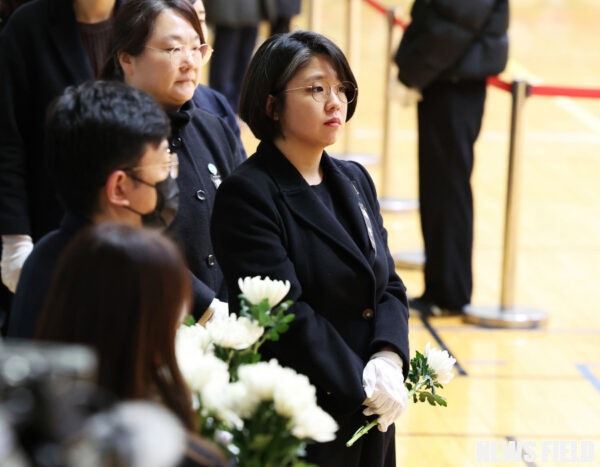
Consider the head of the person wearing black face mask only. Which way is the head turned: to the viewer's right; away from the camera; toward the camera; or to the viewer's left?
to the viewer's right

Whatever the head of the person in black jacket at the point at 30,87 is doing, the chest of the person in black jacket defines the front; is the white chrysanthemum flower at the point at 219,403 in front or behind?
in front

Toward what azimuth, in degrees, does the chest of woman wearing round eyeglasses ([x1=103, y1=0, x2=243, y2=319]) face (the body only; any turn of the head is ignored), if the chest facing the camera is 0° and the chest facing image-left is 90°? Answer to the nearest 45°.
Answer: approximately 315°

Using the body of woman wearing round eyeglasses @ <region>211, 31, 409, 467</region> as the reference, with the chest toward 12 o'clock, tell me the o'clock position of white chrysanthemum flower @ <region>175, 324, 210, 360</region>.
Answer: The white chrysanthemum flower is roughly at 2 o'clock from the woman wearing round eyeglasses.

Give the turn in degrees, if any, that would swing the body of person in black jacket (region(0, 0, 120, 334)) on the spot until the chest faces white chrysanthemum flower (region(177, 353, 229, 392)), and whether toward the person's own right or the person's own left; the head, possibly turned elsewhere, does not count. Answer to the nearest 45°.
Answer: approximately 45° to the person's own right

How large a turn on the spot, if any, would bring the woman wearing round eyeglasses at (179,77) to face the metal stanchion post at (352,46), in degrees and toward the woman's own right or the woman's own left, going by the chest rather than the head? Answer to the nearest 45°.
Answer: approximately 135° to the woman's own left

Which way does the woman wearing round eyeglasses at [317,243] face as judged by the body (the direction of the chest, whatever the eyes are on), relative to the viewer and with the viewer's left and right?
facing the viewer and to the right of the viewer

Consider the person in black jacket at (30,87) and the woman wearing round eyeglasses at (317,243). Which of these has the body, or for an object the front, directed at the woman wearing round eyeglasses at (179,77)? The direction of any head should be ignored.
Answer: the person in black jacket

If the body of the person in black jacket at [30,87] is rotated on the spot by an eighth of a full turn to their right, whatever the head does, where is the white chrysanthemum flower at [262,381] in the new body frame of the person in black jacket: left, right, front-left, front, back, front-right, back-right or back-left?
front

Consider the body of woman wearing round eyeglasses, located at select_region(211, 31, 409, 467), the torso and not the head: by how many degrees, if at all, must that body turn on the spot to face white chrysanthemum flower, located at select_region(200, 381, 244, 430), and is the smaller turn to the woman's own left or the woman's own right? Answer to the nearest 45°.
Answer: approximately 45° to the woman's own right

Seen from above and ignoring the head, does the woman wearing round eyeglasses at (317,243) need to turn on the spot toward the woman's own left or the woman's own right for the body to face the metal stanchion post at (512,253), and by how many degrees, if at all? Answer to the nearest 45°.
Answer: approximately 135° to the woman's own left

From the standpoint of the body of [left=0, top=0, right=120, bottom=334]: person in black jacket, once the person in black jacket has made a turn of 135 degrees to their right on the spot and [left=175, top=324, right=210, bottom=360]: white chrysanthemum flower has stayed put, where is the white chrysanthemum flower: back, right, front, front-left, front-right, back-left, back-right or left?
left

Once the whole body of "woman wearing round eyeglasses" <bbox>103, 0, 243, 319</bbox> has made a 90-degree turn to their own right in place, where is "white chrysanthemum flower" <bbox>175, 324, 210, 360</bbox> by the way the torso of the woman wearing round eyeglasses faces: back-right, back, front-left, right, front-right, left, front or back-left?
front-left

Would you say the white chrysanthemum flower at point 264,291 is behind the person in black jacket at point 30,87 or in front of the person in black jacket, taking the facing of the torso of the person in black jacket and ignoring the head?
in front

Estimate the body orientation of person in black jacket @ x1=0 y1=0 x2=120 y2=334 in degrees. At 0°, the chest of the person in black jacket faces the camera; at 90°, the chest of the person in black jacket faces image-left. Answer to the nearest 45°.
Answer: approximately 315°

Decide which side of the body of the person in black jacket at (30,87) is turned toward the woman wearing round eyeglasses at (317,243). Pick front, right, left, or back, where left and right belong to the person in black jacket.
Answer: front

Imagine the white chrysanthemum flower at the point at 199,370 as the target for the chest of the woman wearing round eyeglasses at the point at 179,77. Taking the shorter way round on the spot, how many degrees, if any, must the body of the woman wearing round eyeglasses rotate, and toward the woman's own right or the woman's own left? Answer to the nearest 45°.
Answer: approximately 45° to the woman's own right

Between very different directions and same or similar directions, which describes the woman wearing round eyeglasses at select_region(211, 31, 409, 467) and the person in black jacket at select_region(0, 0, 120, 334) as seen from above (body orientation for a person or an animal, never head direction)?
same or similar directions

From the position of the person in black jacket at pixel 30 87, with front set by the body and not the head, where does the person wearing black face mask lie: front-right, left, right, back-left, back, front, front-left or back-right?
front-right

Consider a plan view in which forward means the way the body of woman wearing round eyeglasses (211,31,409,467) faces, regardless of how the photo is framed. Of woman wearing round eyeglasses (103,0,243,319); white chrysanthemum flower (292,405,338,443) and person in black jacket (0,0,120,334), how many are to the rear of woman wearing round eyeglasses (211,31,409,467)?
2

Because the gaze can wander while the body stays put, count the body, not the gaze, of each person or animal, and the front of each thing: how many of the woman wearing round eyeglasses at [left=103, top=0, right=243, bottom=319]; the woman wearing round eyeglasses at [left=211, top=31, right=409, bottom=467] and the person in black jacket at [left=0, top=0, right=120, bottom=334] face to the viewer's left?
0
